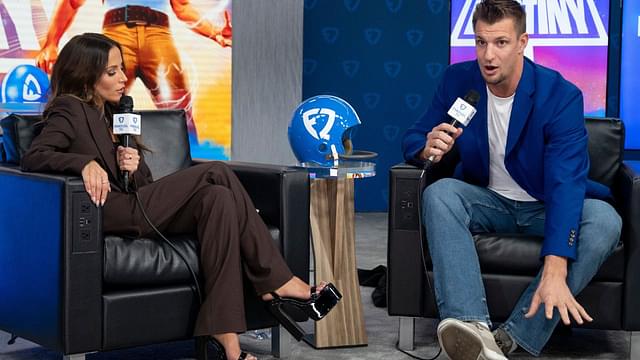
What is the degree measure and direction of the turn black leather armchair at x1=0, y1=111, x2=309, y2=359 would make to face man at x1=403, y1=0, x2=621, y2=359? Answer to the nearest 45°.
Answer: approximately 45° to its left

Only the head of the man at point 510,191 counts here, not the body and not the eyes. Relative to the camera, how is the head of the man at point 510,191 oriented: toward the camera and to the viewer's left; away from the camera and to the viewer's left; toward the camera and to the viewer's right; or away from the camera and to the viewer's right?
toward the camera and to the viewer's left

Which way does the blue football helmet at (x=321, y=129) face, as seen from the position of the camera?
facing to the right of the viewer

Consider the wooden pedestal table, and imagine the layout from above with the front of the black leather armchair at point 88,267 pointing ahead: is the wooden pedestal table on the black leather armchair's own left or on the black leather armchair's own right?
on the black leather armchair's own left

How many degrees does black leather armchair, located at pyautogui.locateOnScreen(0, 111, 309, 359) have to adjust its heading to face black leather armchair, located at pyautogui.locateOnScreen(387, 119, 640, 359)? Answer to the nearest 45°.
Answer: approximately 45° to its left

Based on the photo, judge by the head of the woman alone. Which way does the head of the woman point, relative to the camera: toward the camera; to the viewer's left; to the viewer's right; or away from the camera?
to the viewer's right

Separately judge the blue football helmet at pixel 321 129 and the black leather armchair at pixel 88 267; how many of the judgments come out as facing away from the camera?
0

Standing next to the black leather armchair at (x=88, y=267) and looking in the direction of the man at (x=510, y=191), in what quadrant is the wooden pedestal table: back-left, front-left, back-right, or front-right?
front-left
